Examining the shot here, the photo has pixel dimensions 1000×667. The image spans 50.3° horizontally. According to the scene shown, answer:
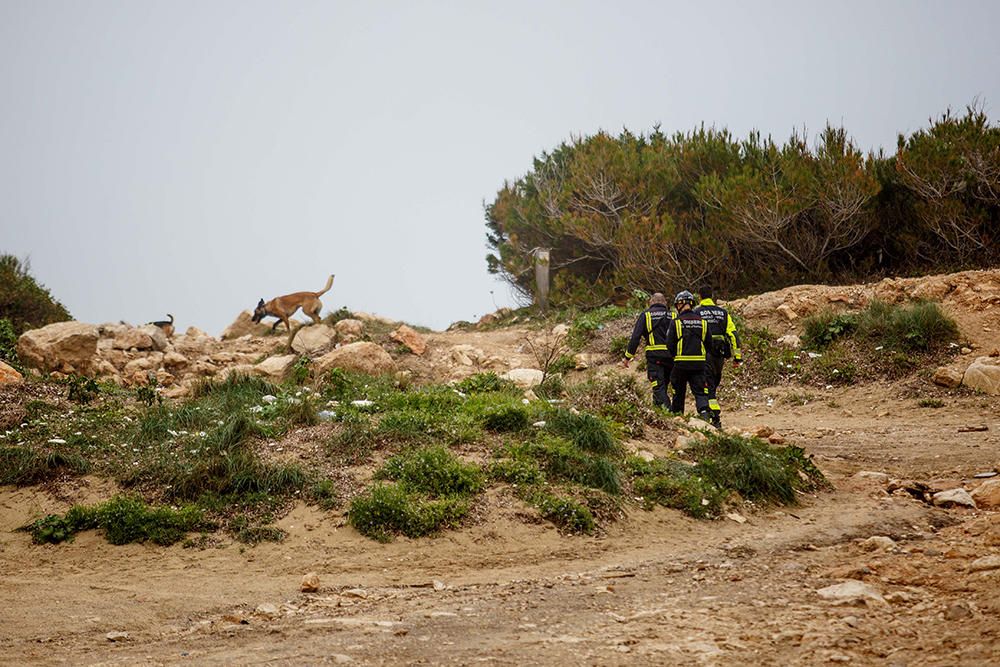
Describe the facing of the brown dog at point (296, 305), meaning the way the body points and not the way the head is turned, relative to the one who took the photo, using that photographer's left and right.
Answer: facing to the left of the viewer

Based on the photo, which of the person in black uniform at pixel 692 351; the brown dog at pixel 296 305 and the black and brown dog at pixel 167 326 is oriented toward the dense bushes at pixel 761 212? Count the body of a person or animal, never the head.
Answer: the person in black uniform

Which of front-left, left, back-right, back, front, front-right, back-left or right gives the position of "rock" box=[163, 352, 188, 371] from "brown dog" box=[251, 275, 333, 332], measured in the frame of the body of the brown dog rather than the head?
front-left

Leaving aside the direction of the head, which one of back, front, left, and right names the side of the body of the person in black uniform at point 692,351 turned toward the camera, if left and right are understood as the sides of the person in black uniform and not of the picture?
back

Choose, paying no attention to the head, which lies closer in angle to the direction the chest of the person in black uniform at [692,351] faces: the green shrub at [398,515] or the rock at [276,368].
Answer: the rock

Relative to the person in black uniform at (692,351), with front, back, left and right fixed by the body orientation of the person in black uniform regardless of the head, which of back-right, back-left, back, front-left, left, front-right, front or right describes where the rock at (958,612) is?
back

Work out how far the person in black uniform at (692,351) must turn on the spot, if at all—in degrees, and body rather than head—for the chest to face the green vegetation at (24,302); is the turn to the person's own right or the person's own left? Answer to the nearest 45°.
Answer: approximately 45° to the person's own left
